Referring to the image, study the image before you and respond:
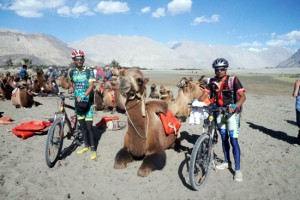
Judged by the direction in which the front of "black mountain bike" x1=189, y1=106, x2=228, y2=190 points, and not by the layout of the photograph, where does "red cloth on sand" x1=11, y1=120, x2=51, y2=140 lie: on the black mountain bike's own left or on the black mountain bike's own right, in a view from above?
on the black mountain bike's own right

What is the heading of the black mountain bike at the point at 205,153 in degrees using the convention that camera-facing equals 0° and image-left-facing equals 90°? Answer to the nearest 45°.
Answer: approximately 45°

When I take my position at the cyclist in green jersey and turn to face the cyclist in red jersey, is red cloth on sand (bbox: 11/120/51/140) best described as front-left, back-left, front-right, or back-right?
back-left

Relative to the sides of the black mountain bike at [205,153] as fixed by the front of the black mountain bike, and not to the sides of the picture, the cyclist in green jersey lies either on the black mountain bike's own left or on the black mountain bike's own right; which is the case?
on the black mountain bike's own right
